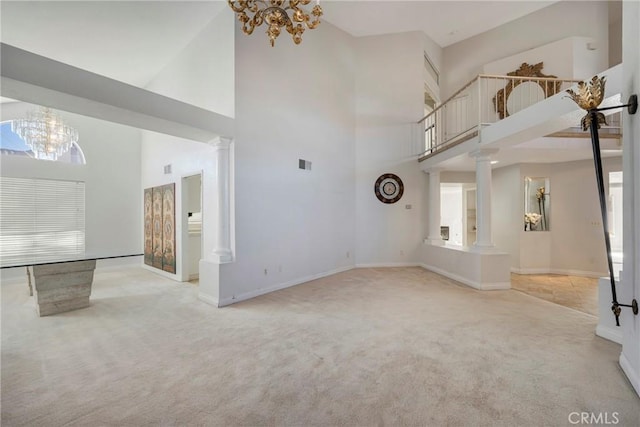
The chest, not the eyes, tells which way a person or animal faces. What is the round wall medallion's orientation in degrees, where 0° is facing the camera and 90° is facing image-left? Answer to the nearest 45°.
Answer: approximately 0°

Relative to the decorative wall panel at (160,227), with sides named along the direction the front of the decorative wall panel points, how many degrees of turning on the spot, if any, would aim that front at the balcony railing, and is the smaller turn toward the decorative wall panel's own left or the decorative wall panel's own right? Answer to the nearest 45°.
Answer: approximately 90° to the decorative wall panel's own left

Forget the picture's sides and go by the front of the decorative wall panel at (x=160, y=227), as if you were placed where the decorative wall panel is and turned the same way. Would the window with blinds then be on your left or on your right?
on your right

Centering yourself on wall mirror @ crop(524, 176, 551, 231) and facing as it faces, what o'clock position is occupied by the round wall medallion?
The round wall medallion is roughly at 2 o'clock from the wall mirror.

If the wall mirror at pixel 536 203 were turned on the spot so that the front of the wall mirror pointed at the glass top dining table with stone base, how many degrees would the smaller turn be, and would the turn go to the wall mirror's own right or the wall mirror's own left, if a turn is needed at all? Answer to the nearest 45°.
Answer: approximately 45° to the wall mirror's own right

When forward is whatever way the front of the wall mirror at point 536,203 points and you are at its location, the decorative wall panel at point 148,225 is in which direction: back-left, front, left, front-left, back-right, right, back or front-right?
front-right

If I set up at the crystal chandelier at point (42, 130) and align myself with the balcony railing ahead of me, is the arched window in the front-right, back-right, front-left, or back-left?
back-left

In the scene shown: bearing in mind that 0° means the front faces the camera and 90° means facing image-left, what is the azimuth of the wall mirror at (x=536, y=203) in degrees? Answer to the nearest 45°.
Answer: approximately 0°

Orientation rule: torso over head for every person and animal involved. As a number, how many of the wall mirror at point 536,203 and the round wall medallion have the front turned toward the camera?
2
